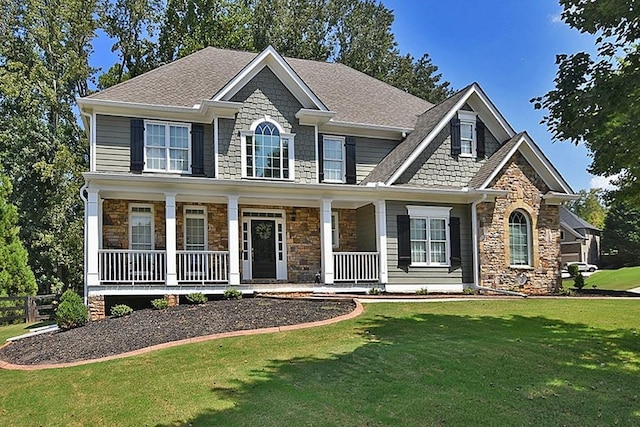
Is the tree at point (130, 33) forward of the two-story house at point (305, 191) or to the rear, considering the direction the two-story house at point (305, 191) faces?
to the rear

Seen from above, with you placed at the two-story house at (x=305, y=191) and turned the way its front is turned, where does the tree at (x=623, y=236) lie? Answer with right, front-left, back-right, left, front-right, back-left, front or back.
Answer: back-left

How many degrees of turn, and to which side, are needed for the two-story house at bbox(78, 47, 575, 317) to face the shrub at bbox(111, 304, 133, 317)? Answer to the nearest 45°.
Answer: approximately 45° to its right

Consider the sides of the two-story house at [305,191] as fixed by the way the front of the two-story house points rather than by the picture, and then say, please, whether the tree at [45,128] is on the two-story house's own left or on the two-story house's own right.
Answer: on the two-story house's own right

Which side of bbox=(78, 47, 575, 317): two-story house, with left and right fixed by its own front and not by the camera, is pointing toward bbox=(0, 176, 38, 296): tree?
right

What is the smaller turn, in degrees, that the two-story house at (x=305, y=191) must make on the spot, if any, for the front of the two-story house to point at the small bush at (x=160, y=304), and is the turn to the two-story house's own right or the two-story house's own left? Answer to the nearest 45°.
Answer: approximately 45° to the two-story house's own right

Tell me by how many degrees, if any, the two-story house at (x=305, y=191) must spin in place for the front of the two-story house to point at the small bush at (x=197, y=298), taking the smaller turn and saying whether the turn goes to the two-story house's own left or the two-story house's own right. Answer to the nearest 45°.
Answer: approximately 45° to the two-story house's own right

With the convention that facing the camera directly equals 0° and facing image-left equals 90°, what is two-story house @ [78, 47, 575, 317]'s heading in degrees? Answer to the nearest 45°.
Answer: approximately 0°
